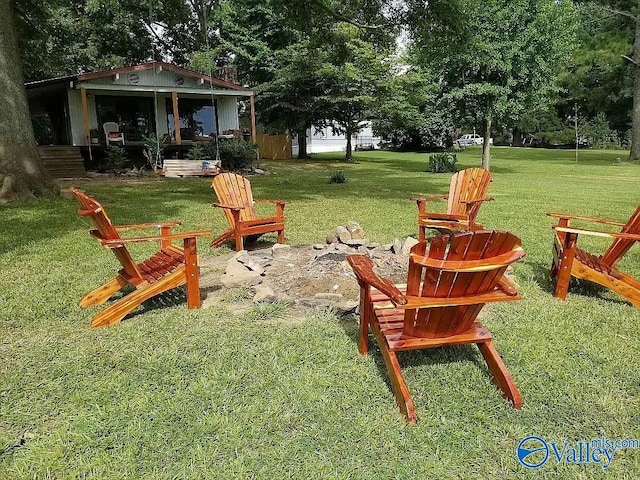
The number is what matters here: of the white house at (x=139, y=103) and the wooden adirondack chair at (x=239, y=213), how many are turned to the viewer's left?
0

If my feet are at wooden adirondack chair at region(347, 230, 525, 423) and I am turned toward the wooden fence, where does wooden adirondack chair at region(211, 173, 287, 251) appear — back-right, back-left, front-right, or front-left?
front-left

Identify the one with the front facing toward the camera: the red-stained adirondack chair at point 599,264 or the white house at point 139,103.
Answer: the white house

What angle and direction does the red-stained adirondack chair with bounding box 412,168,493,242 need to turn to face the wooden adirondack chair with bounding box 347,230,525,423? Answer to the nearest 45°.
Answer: approximately 45° to its left

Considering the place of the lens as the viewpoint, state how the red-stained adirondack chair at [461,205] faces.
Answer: facing the viewer and to the left of the viewer

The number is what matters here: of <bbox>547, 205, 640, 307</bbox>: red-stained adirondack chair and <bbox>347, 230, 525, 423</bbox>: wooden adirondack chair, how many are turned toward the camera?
0

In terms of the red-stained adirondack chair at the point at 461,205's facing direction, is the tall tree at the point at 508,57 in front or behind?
behind

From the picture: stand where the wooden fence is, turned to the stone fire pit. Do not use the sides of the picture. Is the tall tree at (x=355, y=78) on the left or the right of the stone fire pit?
left

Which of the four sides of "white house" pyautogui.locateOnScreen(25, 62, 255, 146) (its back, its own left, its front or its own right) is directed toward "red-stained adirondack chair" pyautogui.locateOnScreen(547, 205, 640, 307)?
front

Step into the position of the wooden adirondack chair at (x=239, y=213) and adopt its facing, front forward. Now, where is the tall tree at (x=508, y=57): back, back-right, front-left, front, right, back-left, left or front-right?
left

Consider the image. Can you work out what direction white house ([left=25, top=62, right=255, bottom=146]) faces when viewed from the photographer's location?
facing the viewer

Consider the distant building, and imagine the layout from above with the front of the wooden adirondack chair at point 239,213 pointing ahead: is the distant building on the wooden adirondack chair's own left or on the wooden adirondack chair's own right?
on the wooden adirondack chair's own left

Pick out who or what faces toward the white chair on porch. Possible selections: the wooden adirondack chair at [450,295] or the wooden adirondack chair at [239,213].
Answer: the wooden adirondack chair at [450,295]

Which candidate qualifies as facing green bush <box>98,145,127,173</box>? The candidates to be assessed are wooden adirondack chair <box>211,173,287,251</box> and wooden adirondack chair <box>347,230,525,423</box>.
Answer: wooden adirondack chair <box>347,230,525,423</box>

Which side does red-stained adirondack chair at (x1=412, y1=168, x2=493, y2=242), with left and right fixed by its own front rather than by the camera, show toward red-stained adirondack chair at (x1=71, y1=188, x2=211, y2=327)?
front

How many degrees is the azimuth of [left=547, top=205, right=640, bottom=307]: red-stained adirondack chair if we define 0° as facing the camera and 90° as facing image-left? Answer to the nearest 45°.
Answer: approximately 90°

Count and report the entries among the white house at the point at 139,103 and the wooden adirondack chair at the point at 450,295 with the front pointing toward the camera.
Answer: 1

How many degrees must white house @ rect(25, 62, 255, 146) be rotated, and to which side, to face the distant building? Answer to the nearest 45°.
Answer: approximately 135° to its left
